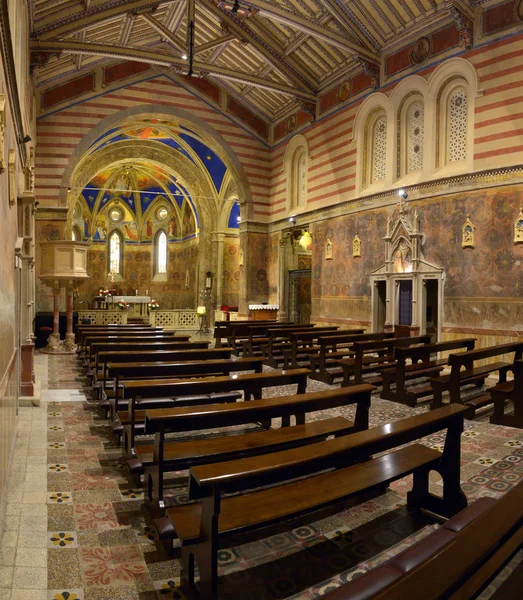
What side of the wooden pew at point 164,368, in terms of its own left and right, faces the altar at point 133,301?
front

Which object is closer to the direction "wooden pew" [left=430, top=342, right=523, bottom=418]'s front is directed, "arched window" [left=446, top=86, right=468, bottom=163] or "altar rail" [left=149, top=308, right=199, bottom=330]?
the altar rail

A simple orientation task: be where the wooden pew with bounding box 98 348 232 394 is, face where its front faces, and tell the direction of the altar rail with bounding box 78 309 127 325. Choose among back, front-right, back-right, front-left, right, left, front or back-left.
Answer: front

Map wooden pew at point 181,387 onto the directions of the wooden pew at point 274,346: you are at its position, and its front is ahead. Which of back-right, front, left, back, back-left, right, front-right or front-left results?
back-left

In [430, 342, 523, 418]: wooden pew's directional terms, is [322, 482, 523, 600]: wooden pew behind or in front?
behind

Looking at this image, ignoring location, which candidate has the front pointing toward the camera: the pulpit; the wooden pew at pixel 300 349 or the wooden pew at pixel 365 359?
the pulpit

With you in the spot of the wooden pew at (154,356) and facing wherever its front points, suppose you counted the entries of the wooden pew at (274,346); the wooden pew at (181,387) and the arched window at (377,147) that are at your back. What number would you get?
1

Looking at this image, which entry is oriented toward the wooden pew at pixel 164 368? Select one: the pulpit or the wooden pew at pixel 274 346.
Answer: the pulpit

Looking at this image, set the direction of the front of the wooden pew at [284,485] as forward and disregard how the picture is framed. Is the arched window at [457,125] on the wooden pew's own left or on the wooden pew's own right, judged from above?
on the wooden pew's own right

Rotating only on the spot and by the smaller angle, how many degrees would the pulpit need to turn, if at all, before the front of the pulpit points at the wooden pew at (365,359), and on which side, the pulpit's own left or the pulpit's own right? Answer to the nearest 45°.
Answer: approximately 45° to the pulpit's own left

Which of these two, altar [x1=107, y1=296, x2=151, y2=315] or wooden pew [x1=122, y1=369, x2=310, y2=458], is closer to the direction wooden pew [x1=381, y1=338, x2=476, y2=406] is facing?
the altar

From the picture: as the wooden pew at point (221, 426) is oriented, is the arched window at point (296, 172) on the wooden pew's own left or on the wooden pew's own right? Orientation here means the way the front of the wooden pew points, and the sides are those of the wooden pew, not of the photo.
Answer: on the wooden pew's own right

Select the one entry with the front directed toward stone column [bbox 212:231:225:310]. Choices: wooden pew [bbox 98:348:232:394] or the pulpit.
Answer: the wooden pew

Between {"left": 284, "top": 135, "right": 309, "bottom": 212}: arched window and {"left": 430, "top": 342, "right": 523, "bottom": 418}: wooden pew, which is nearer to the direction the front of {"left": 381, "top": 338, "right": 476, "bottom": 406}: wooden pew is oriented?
the arched window

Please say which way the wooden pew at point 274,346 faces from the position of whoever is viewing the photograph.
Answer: facing away from the viewer and to the left of the viewer

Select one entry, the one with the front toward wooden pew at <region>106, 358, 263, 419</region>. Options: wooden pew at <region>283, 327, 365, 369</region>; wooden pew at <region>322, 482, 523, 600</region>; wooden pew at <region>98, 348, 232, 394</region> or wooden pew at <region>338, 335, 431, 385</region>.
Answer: wooden pew at <region>322, 482, 523, 600</region>

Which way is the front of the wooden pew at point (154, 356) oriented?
away from the camera

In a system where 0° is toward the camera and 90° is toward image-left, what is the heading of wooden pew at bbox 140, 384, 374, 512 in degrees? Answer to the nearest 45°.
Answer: approximately 135°

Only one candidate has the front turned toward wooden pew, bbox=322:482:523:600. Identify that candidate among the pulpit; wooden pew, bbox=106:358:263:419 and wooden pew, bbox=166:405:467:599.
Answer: the pulpit

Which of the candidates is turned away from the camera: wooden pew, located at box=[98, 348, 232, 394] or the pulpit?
the wooden pew

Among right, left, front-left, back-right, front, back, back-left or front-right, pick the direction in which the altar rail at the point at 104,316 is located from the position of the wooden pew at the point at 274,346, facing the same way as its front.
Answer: front
